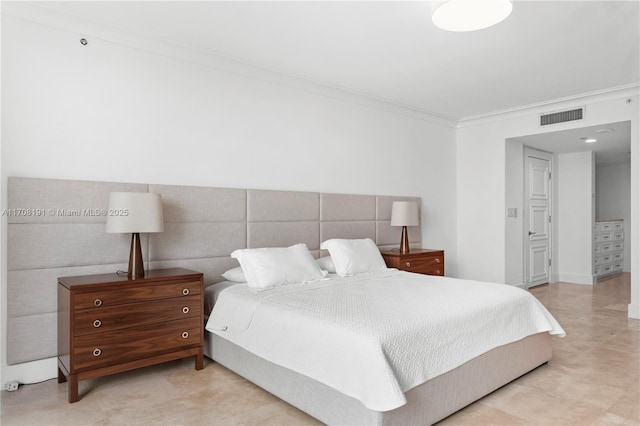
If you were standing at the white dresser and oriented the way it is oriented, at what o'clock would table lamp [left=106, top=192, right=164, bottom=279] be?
The table lamp is roughly at 2 o'clock from the white dresser.

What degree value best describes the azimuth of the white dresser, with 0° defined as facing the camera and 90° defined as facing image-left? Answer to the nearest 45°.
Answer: approximately 315°

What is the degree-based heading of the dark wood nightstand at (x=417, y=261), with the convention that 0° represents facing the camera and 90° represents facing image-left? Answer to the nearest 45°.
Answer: approximately 315°

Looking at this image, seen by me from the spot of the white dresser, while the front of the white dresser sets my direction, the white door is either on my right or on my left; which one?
on my right

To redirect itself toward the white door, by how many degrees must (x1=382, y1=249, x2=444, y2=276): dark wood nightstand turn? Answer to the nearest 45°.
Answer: approximately 90° to its left

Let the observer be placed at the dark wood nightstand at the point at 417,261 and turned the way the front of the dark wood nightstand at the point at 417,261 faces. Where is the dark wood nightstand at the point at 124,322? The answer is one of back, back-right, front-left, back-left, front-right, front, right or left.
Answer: right

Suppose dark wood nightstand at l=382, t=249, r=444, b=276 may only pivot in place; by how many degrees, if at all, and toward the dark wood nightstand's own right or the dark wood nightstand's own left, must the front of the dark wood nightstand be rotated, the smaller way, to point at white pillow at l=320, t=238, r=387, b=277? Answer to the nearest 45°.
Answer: approximately 90° to the dark wood nightstand's own right

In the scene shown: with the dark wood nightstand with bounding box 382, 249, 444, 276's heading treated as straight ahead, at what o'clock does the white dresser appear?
The white dresser is roughly at 9 o'clock from the dark wood nightstand.
